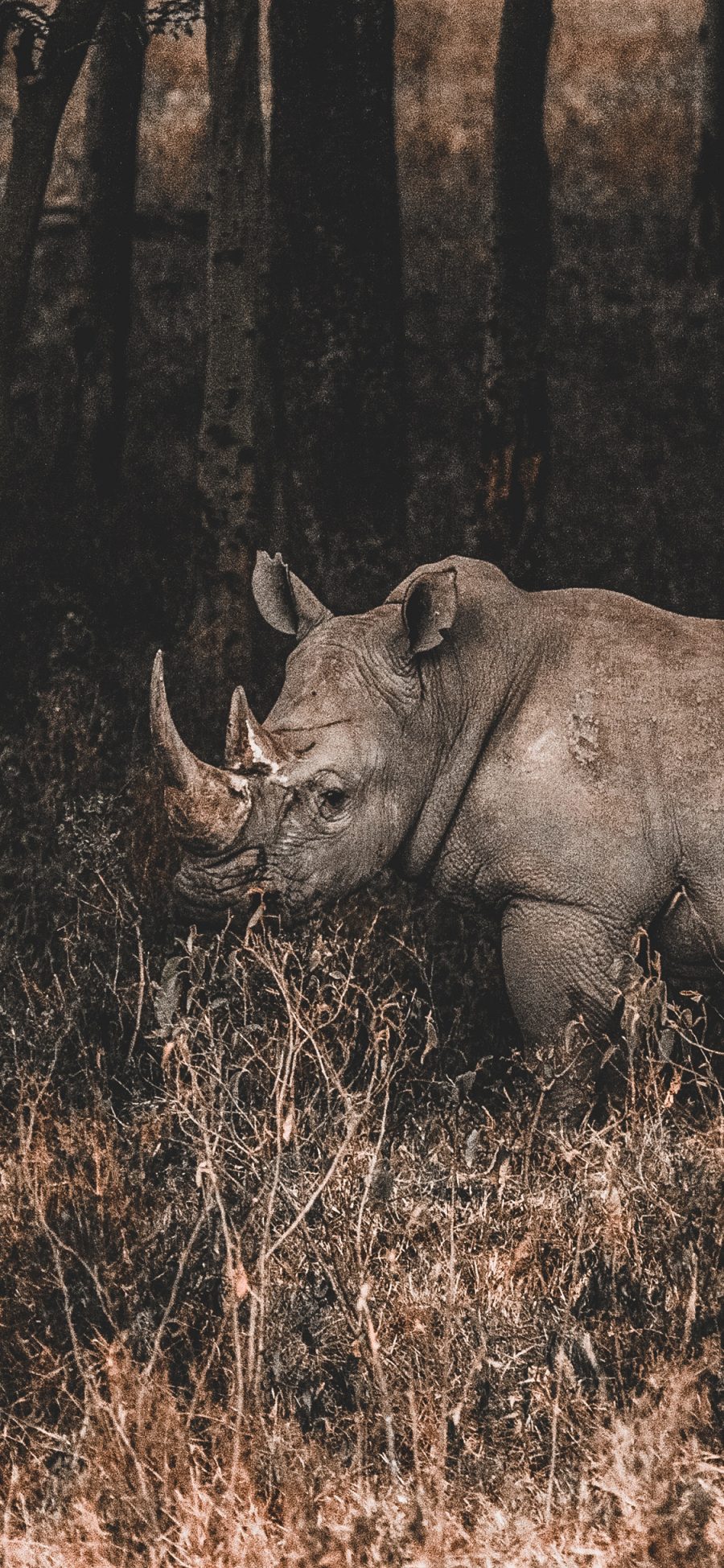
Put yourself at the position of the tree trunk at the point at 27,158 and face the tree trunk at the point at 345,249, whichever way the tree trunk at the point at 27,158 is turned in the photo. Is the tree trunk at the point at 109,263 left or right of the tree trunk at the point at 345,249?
left

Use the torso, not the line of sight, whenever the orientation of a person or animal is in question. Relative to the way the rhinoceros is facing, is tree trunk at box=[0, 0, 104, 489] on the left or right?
on its right

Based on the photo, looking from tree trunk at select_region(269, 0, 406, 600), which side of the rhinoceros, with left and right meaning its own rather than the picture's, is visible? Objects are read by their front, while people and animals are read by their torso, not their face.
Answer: right

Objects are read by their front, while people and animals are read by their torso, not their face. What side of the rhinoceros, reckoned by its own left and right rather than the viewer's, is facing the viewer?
left

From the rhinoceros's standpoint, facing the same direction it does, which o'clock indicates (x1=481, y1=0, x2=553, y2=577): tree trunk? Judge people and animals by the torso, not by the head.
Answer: The tree trunk is roughly at 3 o'clock from the rhinoceros.

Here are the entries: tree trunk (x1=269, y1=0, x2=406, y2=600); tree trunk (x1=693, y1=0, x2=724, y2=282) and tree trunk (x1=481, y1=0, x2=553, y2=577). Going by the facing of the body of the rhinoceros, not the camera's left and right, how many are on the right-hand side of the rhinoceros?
3
